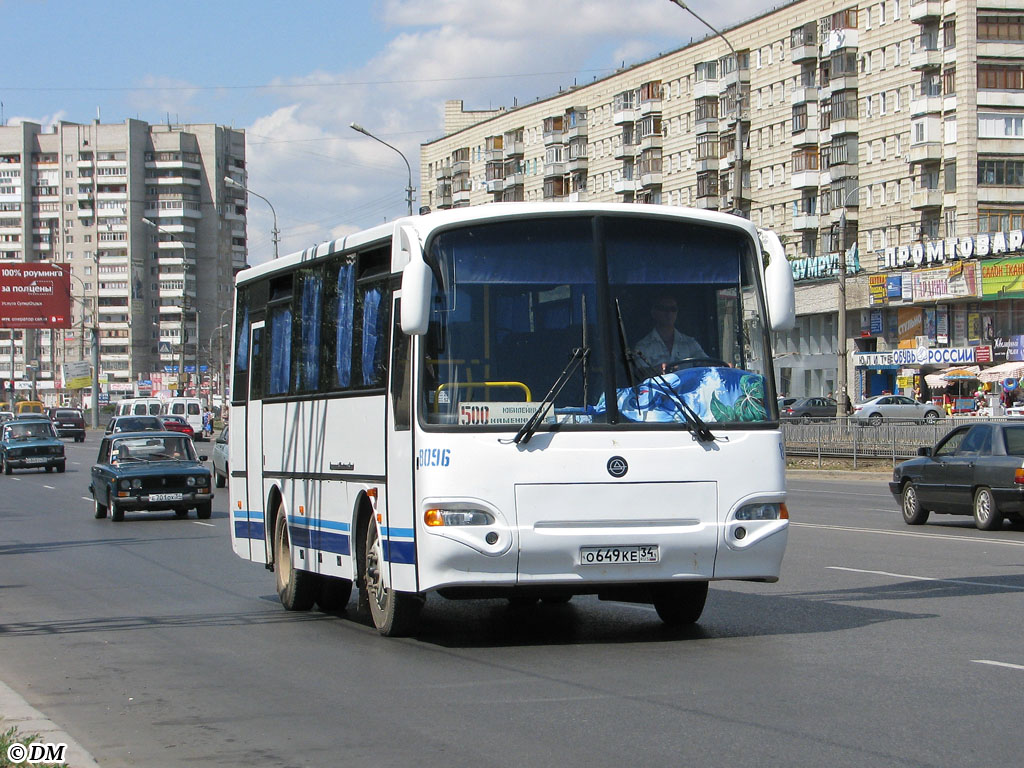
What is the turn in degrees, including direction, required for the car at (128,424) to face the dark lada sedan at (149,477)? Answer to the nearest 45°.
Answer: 0° — it already faces it

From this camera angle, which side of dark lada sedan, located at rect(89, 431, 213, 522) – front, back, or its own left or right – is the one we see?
front

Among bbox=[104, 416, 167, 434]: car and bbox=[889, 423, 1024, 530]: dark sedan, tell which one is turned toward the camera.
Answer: the car

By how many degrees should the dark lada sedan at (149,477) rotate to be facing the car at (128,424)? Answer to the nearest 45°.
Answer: approximately 180°

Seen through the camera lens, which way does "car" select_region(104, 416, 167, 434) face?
facing the viewer

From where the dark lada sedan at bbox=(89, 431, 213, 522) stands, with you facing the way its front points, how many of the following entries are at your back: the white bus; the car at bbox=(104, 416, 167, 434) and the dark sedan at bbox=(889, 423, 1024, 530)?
1

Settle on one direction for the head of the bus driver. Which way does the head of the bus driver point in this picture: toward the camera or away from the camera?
toward the camera

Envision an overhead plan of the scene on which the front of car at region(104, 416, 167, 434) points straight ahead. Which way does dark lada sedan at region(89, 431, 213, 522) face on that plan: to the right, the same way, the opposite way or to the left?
the same way

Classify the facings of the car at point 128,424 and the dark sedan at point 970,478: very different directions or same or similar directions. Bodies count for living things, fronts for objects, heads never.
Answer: very different directions

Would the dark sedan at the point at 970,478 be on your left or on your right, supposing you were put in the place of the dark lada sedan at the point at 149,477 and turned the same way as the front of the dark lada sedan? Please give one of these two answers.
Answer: on your left

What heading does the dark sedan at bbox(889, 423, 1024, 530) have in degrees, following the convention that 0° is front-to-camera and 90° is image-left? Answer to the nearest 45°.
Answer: approximately 135°

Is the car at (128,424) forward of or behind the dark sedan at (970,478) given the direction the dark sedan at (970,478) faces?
forward

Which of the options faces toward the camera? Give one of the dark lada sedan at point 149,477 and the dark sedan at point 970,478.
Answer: the dark lada sedan
